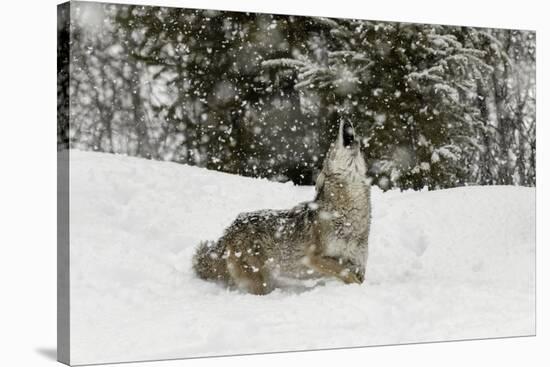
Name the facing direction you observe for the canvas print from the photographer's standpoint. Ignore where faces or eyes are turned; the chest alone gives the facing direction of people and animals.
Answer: facing the viewer and to the right of the viewer
